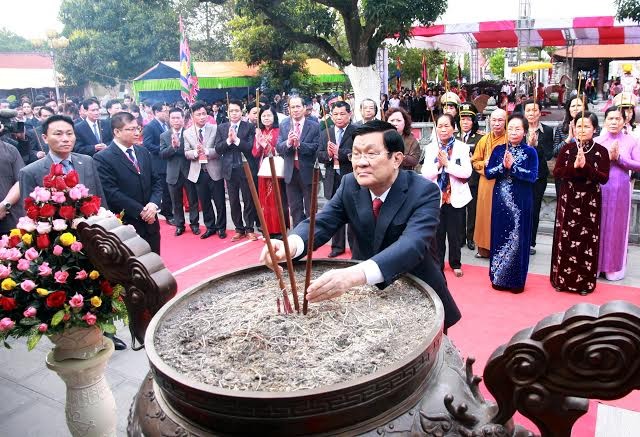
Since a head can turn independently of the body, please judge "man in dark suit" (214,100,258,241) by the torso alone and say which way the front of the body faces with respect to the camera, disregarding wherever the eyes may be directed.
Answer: toward the camera

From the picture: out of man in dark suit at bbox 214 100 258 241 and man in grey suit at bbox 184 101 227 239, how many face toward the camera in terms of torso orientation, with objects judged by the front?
2

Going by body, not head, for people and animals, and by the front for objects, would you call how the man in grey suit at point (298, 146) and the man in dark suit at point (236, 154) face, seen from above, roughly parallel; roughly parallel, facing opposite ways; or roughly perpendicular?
roughly parallel

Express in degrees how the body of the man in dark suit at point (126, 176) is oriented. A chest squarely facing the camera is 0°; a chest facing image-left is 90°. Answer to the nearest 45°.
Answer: approximately 315°

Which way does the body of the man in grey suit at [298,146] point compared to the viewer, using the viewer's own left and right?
facing the viewer

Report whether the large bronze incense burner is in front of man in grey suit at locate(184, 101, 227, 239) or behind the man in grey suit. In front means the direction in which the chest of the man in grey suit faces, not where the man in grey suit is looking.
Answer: in front

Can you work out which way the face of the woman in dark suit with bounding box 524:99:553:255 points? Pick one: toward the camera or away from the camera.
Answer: toward the camera

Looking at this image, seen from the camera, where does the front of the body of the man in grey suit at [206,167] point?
toward the camera

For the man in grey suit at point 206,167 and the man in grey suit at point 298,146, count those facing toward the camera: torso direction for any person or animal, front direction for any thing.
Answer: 2

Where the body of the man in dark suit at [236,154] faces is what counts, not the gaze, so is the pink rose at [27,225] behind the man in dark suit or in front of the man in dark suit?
in front

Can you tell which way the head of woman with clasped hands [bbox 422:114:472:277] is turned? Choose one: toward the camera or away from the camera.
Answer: toward the camera

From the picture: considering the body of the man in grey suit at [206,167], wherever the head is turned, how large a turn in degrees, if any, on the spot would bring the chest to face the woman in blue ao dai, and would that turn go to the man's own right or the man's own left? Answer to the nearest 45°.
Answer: approximately 45° to the man's own left

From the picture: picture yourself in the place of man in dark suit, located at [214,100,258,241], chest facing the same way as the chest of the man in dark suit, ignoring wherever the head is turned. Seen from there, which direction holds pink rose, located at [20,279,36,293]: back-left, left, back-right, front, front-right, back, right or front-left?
front

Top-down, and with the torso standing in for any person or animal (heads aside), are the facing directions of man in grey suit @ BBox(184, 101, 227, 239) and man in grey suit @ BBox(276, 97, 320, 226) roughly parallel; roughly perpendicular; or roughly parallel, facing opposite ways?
roughly parallel

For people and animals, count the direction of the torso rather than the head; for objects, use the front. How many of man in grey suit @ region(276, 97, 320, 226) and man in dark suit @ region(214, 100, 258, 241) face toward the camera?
2

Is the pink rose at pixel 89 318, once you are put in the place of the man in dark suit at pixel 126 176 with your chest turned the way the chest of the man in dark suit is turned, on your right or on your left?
on your right

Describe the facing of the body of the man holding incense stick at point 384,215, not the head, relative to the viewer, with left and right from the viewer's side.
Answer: facing the viewer and to the left of the viewer

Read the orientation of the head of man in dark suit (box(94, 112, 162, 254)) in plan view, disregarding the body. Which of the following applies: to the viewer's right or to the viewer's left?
to the viewer's right

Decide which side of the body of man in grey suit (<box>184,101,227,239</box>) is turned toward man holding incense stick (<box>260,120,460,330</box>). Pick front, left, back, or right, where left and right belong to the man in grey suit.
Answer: front
